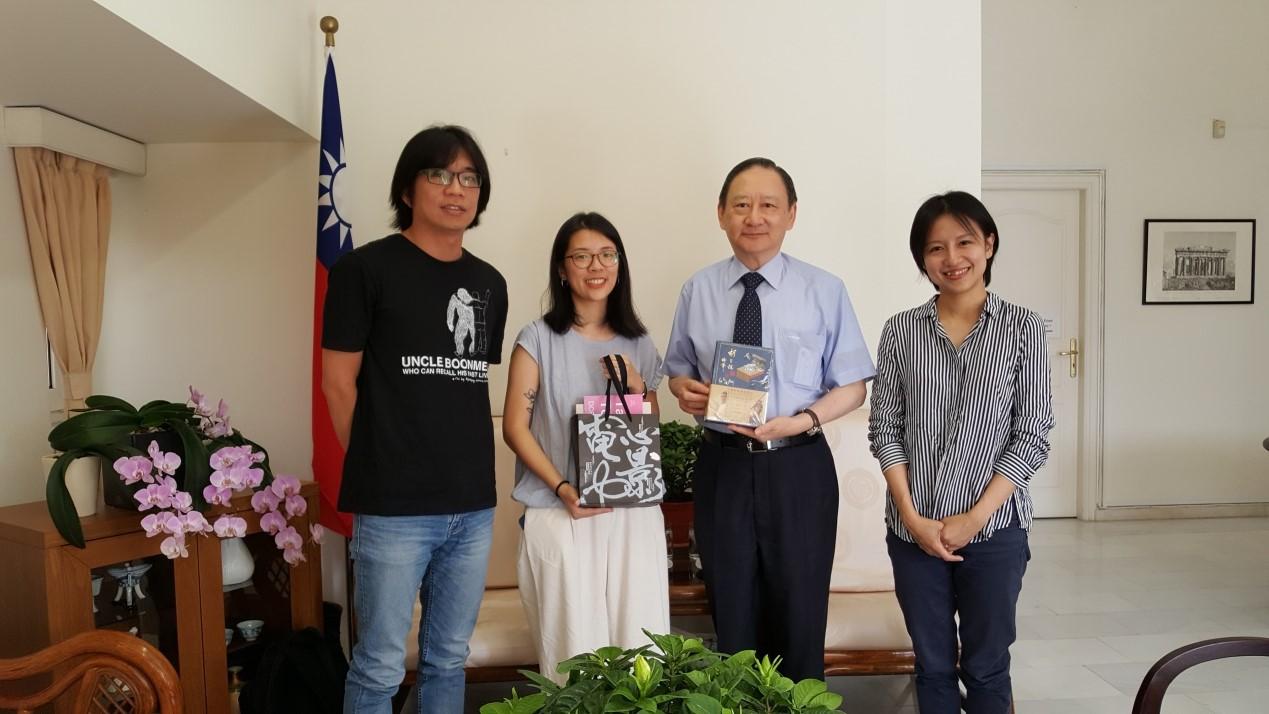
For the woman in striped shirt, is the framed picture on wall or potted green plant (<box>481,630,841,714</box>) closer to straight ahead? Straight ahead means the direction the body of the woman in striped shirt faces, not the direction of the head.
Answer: the potted green plant

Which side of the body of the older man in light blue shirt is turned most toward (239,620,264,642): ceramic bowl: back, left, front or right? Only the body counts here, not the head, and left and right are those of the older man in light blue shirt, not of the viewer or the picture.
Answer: right

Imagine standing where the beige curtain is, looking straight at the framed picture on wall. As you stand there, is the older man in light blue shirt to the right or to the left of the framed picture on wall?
right

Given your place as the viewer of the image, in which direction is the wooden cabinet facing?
facing the viewer and to the right of the viewer

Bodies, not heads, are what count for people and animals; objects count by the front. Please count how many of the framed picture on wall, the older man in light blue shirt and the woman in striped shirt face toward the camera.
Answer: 3

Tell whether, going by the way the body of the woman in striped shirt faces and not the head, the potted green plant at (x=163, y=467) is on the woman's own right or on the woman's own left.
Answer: on the woman's own right

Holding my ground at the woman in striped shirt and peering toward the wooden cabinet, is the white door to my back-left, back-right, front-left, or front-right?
back-right

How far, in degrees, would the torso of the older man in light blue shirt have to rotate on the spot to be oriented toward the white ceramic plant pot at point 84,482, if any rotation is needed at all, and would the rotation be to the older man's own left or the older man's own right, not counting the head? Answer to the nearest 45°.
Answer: approximately 90° to the older man's own right

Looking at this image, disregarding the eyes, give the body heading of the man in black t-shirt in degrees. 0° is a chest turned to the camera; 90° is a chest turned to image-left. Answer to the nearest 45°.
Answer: approximately 315°
